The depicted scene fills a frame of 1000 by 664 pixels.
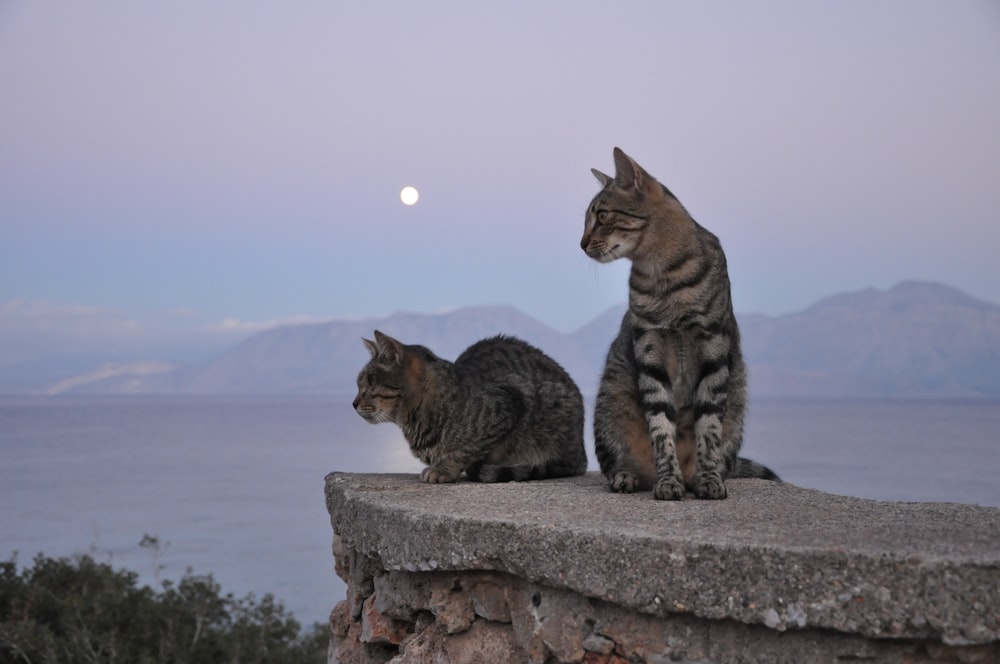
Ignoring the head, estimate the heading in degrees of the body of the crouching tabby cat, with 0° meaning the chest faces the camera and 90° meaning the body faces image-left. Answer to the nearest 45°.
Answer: approximately 90°

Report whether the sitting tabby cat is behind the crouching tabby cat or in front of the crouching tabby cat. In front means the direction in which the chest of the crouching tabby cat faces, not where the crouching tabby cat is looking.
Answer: behind

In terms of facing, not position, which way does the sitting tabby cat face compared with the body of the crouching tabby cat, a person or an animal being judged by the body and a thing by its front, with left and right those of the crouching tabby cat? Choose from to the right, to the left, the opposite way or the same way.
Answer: to the left

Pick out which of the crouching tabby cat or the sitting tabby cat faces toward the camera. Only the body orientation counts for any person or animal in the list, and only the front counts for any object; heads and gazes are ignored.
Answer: the sitting tabby cat

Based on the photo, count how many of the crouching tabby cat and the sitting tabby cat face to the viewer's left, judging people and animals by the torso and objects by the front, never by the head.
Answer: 1

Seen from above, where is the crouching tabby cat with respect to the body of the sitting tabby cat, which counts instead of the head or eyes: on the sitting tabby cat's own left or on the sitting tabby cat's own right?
on the sitting tabby cat's own right

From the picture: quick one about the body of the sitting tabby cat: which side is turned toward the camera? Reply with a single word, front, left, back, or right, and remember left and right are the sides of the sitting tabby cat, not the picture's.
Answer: front
